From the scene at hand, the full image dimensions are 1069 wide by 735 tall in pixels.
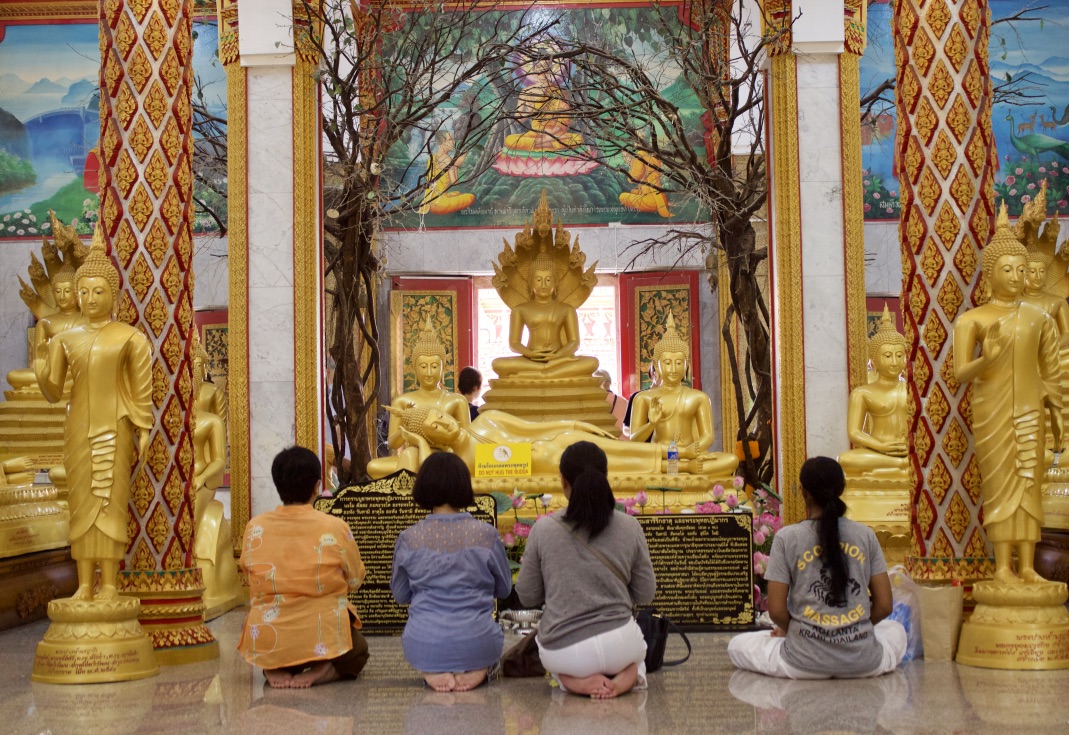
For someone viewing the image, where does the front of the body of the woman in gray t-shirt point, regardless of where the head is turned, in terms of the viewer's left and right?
facing away from the viewer

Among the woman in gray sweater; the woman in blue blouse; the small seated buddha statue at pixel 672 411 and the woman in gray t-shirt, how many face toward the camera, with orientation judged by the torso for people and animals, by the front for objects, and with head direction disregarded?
1

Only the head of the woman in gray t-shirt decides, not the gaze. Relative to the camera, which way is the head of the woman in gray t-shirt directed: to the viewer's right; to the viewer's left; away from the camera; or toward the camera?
away from the camera

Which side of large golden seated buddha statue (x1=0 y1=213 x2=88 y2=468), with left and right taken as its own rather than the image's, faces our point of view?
front

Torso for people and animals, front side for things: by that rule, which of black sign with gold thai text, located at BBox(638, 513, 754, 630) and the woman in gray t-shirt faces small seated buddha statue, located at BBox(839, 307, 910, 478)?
the woman in gray t-shirt

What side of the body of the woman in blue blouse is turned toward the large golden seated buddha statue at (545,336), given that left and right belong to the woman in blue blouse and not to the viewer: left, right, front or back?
front

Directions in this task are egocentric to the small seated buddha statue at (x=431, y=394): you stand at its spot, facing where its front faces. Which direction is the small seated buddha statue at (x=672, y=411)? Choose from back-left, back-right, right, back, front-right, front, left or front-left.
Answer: left

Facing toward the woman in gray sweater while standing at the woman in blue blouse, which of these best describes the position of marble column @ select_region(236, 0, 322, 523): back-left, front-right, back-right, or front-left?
back-left

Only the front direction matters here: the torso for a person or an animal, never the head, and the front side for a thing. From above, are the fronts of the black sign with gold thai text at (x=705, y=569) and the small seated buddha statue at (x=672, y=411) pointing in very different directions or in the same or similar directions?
same or similar directions

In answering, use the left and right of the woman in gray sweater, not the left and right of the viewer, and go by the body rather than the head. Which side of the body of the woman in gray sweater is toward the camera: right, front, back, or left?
back

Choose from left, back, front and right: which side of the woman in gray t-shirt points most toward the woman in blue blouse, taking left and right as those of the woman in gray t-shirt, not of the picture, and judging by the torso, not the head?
left

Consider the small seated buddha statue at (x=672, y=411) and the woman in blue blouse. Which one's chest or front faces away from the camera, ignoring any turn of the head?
the woman in blue blouse

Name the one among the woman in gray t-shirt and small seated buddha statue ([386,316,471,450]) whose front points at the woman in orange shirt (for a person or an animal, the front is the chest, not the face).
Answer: the small seated buddha statue

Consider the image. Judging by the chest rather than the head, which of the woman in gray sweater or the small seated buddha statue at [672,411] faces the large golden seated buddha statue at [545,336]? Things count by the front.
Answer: the woman in gray sweater

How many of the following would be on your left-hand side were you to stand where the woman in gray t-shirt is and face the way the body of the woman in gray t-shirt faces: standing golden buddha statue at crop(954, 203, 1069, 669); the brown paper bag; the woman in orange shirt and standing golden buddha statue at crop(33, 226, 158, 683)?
2

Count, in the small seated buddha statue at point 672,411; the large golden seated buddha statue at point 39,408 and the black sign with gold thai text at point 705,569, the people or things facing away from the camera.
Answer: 0

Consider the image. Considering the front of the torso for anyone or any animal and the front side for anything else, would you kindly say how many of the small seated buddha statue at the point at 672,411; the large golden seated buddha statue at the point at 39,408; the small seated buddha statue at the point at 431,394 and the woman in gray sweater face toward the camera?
3

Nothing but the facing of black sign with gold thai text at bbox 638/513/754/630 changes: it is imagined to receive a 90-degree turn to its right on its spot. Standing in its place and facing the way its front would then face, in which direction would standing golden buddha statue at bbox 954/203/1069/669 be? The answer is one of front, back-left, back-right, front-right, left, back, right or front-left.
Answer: back-left

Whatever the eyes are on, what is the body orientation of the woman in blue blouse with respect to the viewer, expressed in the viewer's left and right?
facing away from the viewer

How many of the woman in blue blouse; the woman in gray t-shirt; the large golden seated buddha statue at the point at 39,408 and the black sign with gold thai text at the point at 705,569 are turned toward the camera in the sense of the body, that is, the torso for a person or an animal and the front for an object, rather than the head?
2

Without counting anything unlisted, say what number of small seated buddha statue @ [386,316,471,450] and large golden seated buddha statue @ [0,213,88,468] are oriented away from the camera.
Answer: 0

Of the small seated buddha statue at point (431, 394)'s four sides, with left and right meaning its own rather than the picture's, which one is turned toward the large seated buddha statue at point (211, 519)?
right

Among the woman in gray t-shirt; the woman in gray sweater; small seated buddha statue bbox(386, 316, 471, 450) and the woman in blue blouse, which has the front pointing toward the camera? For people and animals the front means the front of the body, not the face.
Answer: the small seated buddha statue

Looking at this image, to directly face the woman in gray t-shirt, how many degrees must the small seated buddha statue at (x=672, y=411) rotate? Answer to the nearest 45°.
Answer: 0° — it already faces them
